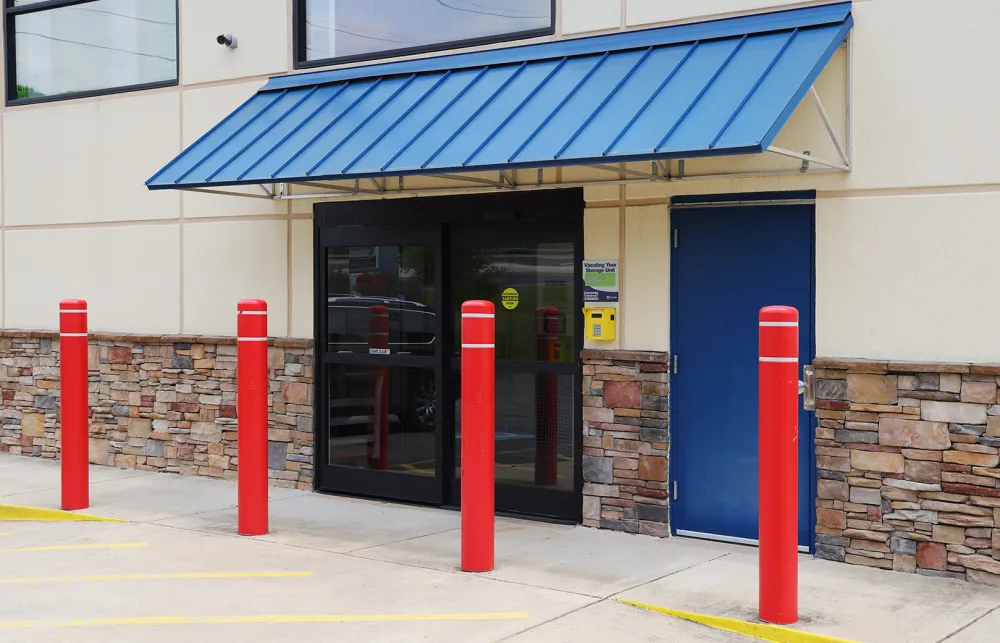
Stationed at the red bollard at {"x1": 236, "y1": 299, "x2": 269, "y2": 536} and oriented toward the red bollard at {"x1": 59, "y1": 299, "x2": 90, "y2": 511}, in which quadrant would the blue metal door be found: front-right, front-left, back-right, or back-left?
back-right

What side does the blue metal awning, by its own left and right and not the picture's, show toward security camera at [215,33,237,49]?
right

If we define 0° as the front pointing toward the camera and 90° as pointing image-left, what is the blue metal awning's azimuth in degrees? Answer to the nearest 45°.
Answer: approximately 45°

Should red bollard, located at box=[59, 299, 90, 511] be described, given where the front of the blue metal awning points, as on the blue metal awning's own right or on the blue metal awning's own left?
on the blue metal awning's own right

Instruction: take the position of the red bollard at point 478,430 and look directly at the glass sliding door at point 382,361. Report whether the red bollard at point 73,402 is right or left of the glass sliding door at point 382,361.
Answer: left
